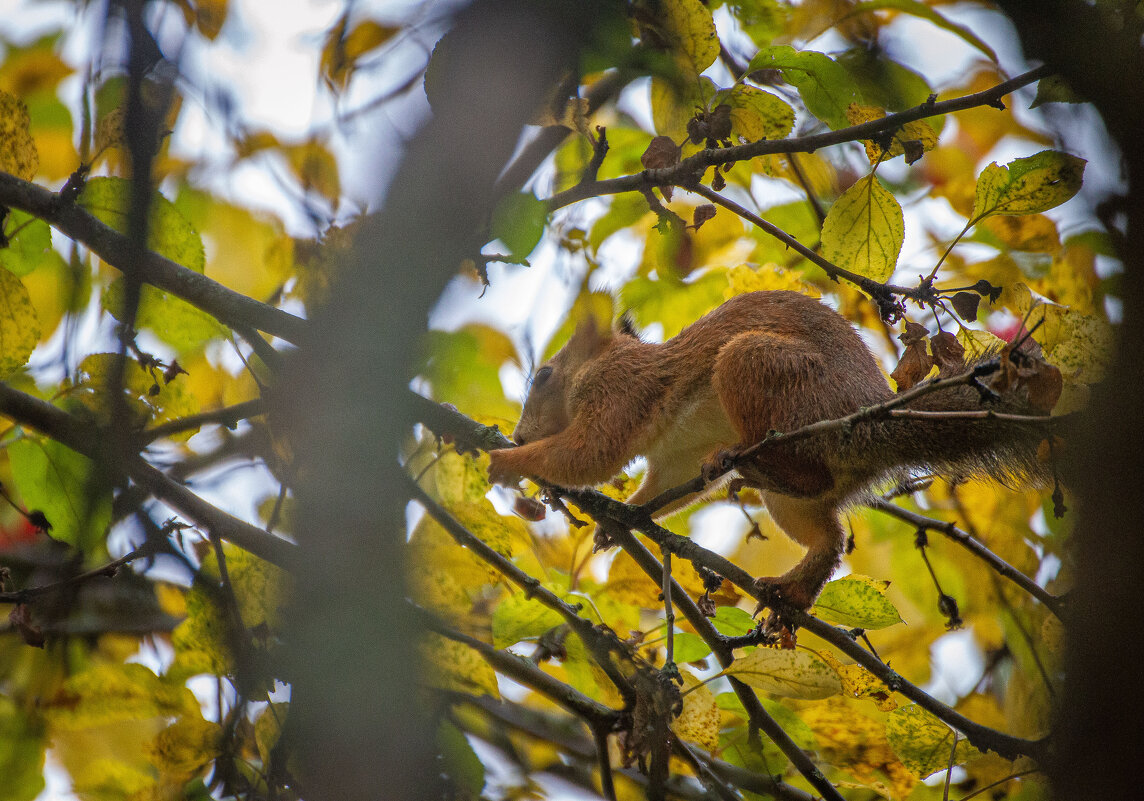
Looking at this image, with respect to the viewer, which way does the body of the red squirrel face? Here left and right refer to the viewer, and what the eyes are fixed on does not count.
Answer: facing to the left of the viewer

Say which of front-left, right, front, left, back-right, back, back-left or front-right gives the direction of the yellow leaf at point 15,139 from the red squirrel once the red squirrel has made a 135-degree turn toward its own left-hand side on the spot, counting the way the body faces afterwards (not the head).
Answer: right

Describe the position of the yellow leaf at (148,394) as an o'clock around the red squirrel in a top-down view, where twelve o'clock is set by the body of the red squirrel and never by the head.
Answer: The yellow leaf is roughly at 11 o'clock from the red squirrel.

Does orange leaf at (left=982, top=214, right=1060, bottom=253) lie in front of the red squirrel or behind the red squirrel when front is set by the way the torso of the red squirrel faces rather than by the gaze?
behind
